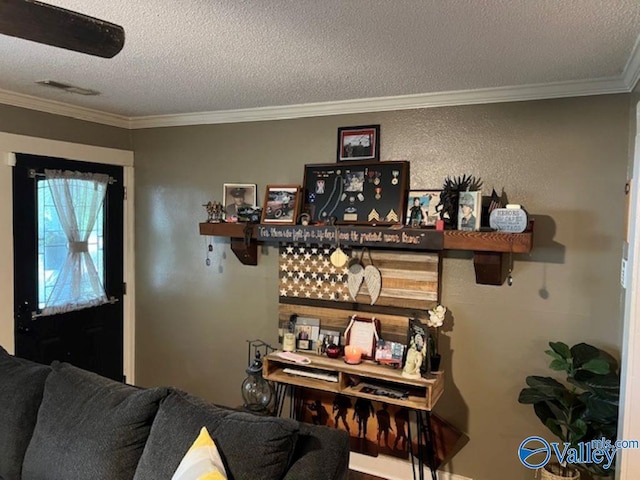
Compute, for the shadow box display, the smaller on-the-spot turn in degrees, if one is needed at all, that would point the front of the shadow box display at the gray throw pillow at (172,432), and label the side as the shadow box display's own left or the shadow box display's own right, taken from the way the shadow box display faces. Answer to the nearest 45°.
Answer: approximately 45° to the shadow box display's own right

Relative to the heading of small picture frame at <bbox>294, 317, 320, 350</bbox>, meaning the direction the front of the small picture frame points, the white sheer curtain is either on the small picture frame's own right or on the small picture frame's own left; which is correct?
on the small picture frame's own right

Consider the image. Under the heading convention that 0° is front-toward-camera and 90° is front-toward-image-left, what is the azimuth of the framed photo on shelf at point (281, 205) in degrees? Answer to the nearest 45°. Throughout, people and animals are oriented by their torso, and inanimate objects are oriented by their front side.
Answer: approximately 0°

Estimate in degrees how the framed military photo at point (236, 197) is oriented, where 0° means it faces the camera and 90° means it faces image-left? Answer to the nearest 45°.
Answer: approximately 0°
